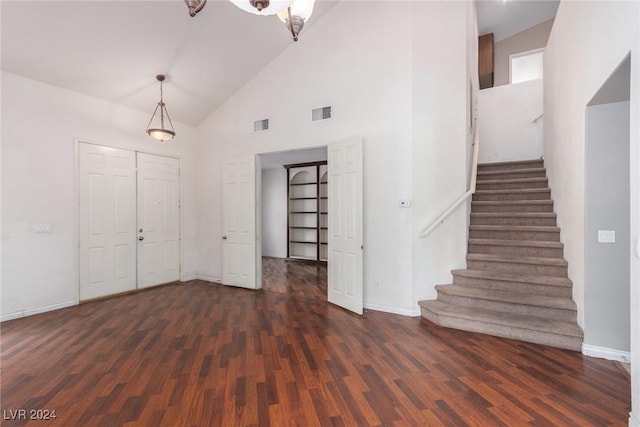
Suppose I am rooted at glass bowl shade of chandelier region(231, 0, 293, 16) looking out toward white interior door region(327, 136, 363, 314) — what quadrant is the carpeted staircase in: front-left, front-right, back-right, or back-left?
front-right

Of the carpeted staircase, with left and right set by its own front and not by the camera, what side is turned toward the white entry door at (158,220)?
right

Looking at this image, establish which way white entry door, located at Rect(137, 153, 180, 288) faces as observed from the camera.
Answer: facing the viewer and to the right of the viewer

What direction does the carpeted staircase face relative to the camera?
toward the camera

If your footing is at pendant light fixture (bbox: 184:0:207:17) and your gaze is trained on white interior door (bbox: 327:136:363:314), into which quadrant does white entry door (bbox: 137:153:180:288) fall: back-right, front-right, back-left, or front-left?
front-left

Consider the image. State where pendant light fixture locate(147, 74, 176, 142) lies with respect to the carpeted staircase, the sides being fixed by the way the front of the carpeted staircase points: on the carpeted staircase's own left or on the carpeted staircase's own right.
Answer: on the carpeted staircase's own right

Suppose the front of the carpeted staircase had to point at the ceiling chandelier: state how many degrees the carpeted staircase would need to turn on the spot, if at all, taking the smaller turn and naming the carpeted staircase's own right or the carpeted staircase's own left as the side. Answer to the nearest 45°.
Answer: approximately 45° to the carpeted staircase's own right

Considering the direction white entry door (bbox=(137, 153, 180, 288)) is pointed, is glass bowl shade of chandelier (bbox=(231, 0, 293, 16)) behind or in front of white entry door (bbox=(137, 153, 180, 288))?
in front

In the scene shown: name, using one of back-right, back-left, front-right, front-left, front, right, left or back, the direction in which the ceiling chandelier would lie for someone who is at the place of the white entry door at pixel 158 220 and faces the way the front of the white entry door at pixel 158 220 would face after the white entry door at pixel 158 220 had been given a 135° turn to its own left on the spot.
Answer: back

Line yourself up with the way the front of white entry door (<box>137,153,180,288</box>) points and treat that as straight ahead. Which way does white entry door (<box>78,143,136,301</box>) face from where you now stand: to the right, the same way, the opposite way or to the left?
the same way

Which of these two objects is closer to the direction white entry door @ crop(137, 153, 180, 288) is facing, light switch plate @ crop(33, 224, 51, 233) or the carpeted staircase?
the carpeted staircase

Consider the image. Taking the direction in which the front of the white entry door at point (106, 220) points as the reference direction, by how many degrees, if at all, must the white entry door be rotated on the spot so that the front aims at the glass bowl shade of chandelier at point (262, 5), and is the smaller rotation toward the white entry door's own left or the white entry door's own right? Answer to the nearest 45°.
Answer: approximately 45° to the white entry door's own right

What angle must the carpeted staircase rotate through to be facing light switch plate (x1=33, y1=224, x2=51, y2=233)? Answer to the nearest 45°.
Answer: approximately 45° to its right

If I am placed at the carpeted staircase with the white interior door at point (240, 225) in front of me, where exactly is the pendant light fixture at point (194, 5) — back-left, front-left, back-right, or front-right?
front-left

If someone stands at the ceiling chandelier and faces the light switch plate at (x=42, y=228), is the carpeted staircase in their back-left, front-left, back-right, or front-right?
back-right
